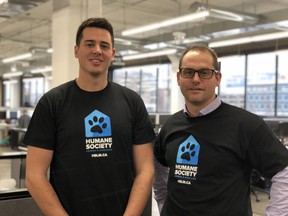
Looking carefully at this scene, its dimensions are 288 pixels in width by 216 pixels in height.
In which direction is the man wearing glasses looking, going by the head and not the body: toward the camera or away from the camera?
toward the camera

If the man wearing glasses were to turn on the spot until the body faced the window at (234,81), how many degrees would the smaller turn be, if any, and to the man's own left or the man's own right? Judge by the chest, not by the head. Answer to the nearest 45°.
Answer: approximately 135° to the man's own right

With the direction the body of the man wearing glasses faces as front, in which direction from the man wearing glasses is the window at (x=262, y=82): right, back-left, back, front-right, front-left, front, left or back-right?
back-right

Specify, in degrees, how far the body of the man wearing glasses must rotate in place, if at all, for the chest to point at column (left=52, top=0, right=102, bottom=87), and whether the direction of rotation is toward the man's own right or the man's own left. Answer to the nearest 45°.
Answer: approximately 90° to the man's own right

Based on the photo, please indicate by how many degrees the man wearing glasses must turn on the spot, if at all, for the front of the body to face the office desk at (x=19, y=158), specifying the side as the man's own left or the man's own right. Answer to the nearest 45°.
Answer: approximately 90° to the man's own right

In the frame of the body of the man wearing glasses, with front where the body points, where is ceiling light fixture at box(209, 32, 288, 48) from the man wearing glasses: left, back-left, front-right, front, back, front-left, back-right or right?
back-right

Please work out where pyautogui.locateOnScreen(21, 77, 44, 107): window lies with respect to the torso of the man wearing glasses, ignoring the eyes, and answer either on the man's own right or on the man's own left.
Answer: on the man's own right

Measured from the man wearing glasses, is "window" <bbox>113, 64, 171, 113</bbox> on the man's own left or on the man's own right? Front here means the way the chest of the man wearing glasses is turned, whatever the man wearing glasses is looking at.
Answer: on the man's own right

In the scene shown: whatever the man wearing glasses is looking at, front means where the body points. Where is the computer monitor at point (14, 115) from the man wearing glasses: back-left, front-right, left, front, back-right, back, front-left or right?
right

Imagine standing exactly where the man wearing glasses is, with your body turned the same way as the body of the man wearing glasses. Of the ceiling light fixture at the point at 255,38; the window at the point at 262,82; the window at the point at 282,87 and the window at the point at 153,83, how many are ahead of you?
0

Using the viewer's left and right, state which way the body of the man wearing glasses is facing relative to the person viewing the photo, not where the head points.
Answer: facing the viewer and to the left of the viewer
